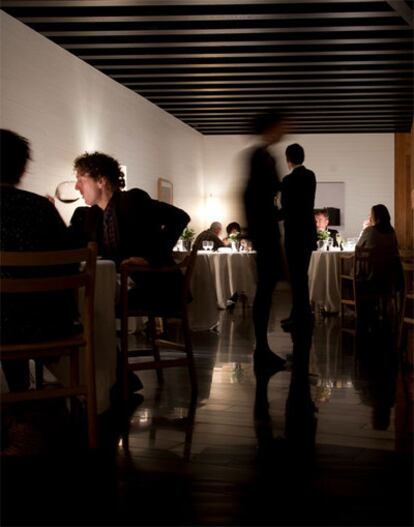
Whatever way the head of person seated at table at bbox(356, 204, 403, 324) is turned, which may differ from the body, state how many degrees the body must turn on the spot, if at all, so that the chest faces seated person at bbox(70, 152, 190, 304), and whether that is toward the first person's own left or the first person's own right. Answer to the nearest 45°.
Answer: approximately 90° to the first person's own left

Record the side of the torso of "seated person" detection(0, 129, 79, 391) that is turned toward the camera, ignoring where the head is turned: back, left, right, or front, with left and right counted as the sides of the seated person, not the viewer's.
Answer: back

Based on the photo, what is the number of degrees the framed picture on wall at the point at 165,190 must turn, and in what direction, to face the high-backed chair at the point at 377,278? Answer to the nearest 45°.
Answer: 0° — it already faces it

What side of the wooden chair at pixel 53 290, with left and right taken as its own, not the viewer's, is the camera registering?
back

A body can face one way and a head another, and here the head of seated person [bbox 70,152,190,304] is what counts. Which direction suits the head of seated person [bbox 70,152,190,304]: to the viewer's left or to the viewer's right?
to the viewer's left

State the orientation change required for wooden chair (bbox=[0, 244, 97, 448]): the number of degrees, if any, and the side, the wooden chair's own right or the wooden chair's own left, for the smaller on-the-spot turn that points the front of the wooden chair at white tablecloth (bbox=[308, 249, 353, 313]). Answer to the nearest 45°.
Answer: approximately 45° to the wooden chair's own right

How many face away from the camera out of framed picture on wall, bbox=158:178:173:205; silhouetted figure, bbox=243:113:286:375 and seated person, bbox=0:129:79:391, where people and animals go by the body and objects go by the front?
1

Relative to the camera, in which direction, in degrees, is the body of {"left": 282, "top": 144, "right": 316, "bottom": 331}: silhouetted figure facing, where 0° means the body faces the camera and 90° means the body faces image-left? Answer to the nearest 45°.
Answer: approximately 135°

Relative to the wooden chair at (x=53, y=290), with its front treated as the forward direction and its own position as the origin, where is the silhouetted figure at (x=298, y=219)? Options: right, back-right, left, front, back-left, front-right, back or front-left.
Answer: front-right

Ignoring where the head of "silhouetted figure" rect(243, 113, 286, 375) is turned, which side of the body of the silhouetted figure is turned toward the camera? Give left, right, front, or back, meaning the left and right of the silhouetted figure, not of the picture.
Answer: right

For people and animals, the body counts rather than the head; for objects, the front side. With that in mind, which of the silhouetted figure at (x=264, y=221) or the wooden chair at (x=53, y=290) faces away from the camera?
the wooden chair
